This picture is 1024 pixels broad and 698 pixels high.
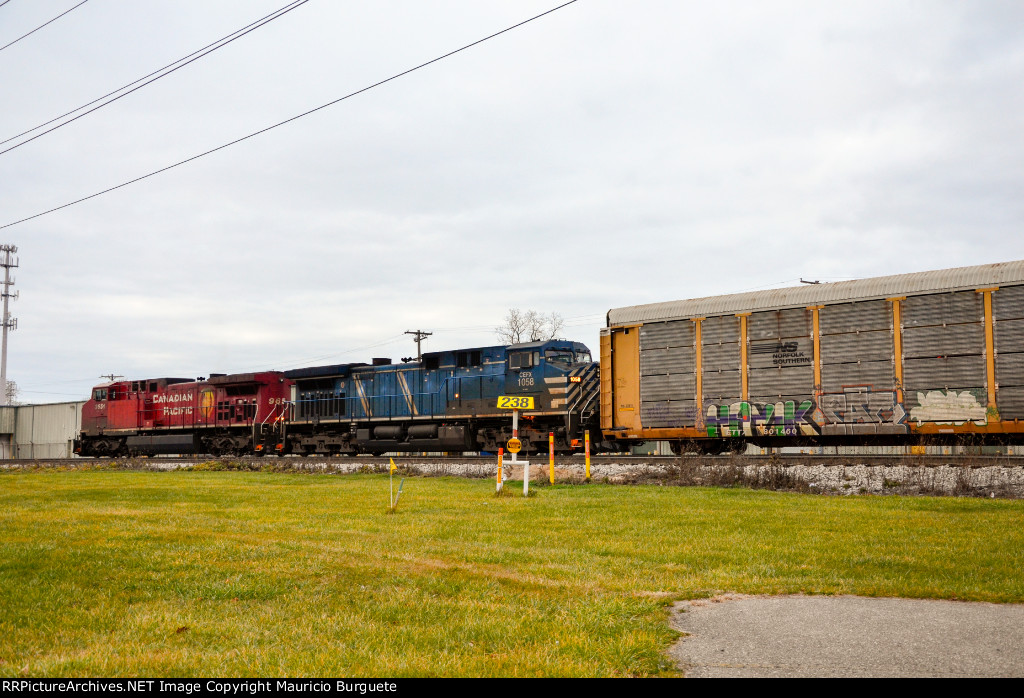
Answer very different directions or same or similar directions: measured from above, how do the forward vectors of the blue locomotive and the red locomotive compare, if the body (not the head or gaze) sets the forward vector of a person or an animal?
very different directions

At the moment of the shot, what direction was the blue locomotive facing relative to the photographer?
facing the viewer and to the right of the viewer

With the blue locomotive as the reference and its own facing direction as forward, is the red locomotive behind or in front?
behind

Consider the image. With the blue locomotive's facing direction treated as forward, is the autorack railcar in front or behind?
in front

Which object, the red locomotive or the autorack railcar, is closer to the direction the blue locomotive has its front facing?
the autorack railcar

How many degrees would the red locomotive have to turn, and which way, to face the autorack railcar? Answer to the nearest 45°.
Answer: approximately 180°

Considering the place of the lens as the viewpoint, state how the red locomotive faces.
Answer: facing away from the viewer and to the left of the viewer

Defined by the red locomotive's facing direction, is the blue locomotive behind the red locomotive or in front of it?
behind
